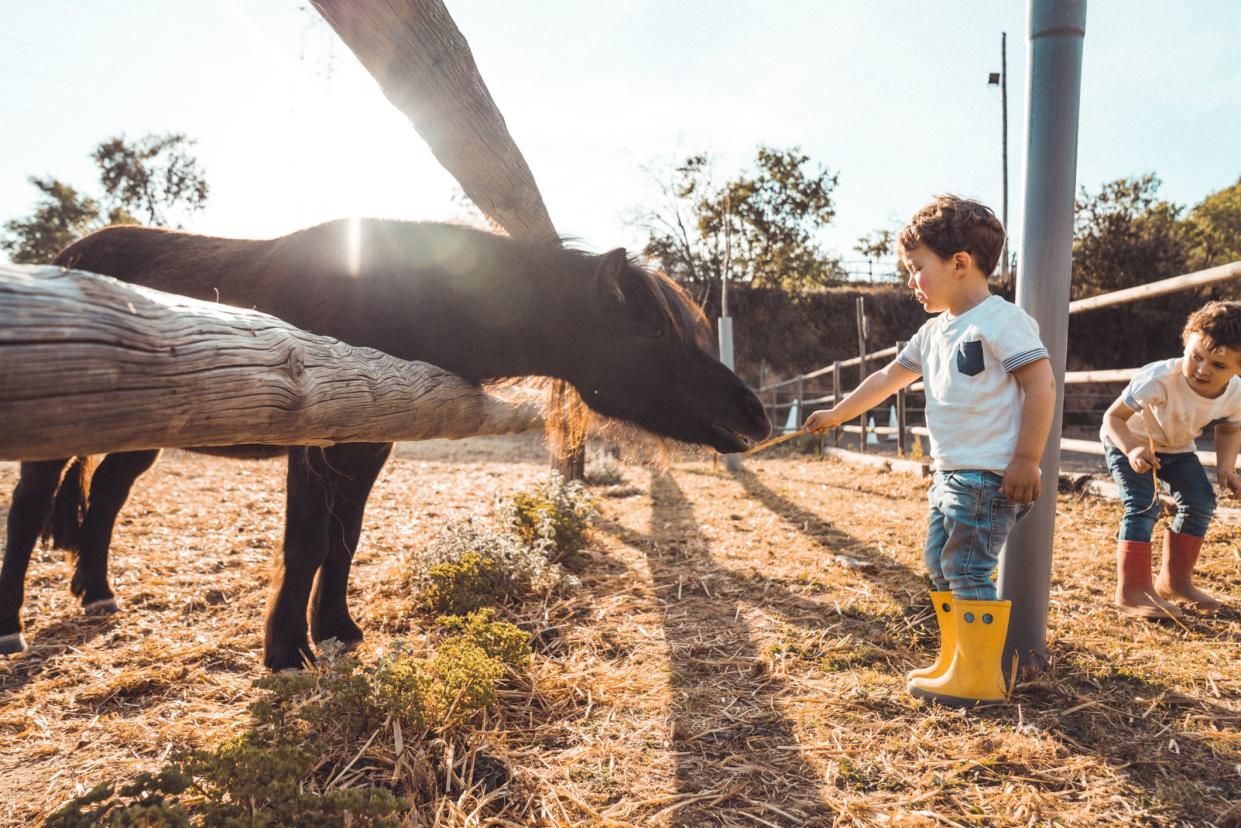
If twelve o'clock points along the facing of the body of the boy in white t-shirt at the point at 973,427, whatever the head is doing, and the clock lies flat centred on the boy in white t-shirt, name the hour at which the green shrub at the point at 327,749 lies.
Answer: The green shrub is roughly at 12 o'clock from the boy in white t-shirt.

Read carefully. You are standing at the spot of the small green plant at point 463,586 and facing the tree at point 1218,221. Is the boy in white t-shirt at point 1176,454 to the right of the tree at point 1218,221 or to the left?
right

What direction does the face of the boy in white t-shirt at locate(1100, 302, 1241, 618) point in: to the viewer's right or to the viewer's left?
to the viewer's left

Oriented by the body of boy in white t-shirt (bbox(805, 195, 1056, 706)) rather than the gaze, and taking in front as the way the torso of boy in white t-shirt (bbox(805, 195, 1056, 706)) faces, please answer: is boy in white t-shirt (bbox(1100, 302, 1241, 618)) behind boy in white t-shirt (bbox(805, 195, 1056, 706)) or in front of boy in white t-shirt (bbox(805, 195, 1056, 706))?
behind

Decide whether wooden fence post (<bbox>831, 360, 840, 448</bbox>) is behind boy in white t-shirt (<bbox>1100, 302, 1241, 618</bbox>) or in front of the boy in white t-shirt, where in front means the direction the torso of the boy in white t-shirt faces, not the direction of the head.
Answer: behind

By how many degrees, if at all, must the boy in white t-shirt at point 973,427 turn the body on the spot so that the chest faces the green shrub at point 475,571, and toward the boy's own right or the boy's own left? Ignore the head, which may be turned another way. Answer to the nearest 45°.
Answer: approximately 45° to the boy's own right

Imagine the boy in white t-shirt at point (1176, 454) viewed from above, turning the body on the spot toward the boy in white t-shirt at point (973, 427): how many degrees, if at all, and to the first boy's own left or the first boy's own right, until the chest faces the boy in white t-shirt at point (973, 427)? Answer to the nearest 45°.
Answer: approximately 45° to the first boy's own right

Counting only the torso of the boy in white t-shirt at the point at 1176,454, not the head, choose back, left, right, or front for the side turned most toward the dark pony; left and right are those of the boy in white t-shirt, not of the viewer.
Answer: right

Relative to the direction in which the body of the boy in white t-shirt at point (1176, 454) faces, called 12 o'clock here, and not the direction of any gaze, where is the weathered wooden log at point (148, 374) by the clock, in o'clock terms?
The weathered wooden log is roughly at 2 o'clock from the boy in white t-shirt.

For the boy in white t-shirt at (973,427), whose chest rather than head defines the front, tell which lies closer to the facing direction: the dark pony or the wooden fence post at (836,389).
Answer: the dark pony

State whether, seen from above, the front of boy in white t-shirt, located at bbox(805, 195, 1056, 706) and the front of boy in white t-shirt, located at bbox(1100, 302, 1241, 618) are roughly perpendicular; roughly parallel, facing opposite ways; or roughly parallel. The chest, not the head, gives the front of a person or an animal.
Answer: roughly perpendicular

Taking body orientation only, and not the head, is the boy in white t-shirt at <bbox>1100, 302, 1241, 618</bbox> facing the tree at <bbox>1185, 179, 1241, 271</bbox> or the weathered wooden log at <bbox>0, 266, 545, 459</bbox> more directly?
the weathered wooden log
